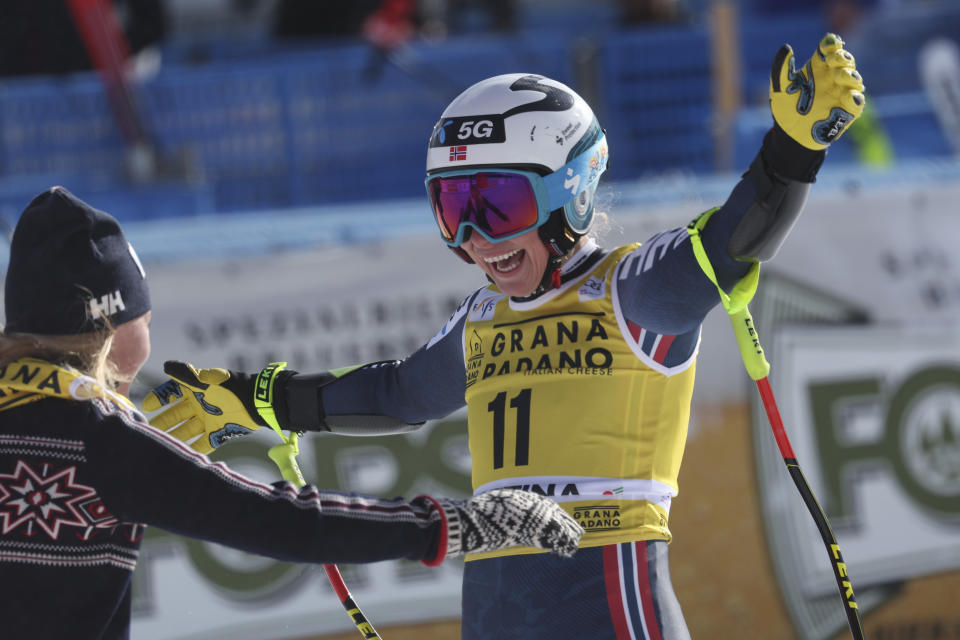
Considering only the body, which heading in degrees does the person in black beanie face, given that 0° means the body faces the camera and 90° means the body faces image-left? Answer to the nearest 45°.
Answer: approximately 225°

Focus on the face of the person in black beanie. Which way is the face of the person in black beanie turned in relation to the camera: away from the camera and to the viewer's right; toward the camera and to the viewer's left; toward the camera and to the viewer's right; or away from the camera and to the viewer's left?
away from the camera and to the viewer's right

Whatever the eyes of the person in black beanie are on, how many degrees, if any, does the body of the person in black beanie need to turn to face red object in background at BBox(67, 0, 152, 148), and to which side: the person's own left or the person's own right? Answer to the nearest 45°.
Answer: approximately 45° to the person's own left

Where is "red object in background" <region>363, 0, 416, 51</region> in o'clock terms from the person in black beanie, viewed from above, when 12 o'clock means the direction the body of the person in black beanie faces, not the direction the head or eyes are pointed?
The red object in background is roughly at 11 o'clock from the person in black beanie.
